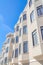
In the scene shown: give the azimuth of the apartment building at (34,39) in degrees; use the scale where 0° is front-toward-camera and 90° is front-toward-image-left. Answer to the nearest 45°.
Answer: approximately 45°
